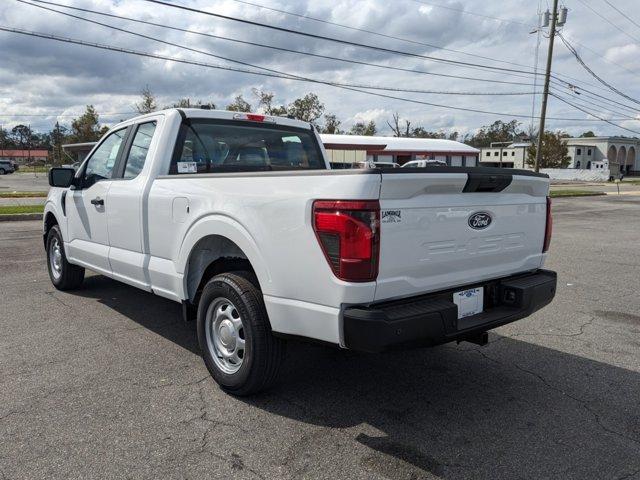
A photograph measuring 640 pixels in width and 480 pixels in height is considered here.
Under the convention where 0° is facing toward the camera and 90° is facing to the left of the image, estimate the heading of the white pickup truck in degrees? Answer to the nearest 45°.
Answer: approximately 135°

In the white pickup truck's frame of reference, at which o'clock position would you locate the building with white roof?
The building with white roof is roughly at 2 o'clock from the white pickup truck.
